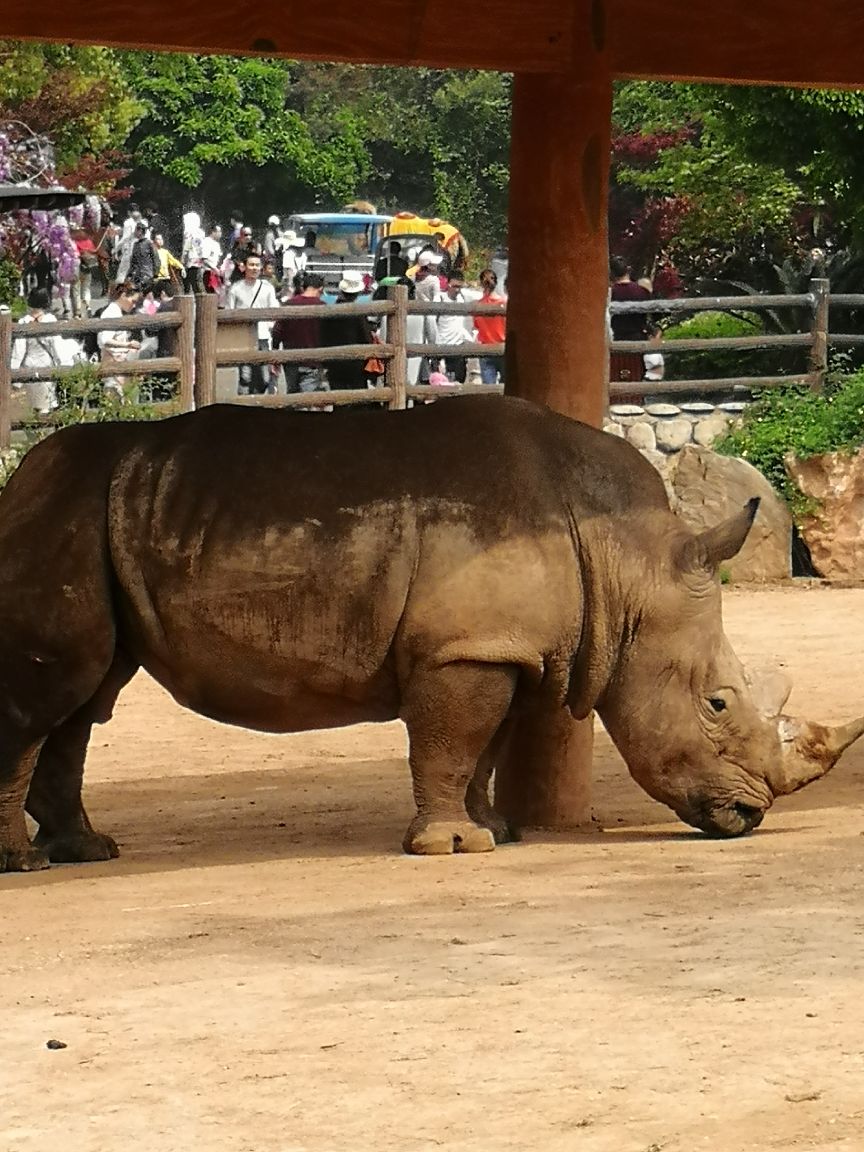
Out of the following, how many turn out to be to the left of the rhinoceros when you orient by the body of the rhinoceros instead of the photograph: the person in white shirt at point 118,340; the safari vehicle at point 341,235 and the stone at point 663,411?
3

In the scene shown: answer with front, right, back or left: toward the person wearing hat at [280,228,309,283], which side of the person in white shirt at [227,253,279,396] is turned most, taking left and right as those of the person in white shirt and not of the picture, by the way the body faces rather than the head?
back

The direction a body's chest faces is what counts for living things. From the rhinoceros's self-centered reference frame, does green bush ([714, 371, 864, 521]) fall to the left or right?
on its left

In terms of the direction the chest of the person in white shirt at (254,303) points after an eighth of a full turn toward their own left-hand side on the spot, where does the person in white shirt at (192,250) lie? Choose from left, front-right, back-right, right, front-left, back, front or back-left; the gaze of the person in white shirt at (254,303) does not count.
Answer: back-left

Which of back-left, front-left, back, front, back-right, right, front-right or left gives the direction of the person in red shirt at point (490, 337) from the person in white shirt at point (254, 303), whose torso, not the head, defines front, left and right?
left

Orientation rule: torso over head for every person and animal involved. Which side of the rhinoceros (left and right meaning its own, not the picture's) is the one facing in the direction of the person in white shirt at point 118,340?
left

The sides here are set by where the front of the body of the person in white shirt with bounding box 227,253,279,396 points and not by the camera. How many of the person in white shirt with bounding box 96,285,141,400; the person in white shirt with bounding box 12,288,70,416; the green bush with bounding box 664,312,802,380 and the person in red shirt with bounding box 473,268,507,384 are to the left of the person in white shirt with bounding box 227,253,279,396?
2

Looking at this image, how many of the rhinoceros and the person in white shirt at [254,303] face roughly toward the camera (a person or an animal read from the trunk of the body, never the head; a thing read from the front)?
1

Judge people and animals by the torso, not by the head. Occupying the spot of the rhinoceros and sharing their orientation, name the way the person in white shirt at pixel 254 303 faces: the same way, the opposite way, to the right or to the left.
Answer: to the right

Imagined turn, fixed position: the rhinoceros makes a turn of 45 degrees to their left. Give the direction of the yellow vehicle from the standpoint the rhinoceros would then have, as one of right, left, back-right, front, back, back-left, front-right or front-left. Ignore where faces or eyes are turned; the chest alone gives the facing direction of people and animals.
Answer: front-left

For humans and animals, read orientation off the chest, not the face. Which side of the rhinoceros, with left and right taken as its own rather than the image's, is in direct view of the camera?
right

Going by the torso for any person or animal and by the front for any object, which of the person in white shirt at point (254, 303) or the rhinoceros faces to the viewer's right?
the rhinoceros

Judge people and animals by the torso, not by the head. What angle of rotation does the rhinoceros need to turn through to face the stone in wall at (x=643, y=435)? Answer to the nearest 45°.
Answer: approximately 90° to its left

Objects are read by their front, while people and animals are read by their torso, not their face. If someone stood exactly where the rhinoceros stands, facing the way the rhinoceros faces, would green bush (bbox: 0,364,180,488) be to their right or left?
on their left
